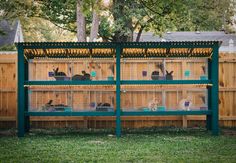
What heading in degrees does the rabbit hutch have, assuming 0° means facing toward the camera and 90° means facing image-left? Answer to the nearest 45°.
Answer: approximately 0°

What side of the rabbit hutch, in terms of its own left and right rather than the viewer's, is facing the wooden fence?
back
